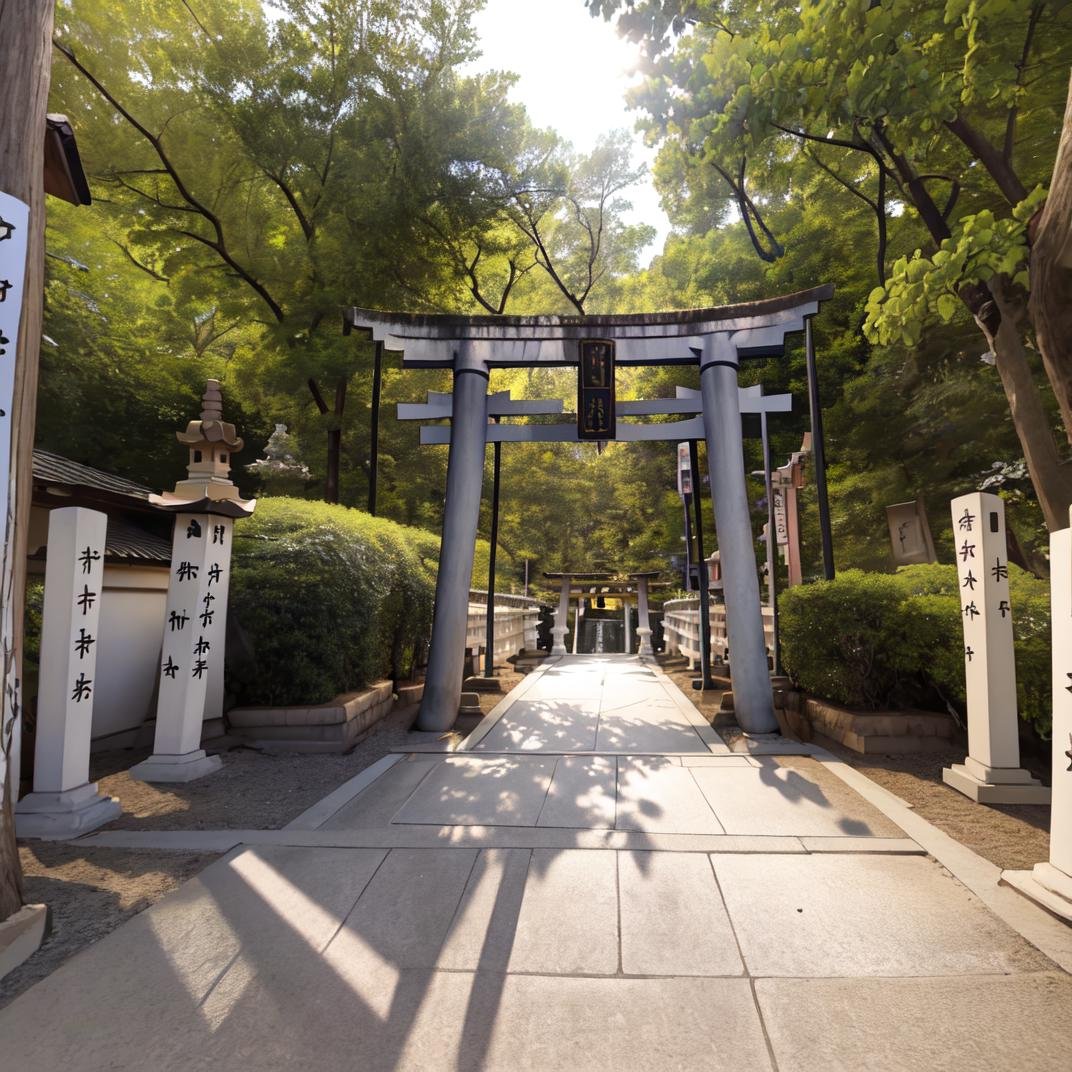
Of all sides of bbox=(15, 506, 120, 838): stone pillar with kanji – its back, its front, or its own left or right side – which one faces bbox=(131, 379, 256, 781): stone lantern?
left

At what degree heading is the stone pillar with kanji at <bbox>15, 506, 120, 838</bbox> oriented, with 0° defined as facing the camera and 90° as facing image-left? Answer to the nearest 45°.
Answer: approximately 315°

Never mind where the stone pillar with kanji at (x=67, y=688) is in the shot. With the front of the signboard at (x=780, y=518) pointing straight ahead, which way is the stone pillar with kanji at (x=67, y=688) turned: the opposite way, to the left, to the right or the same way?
to the left
